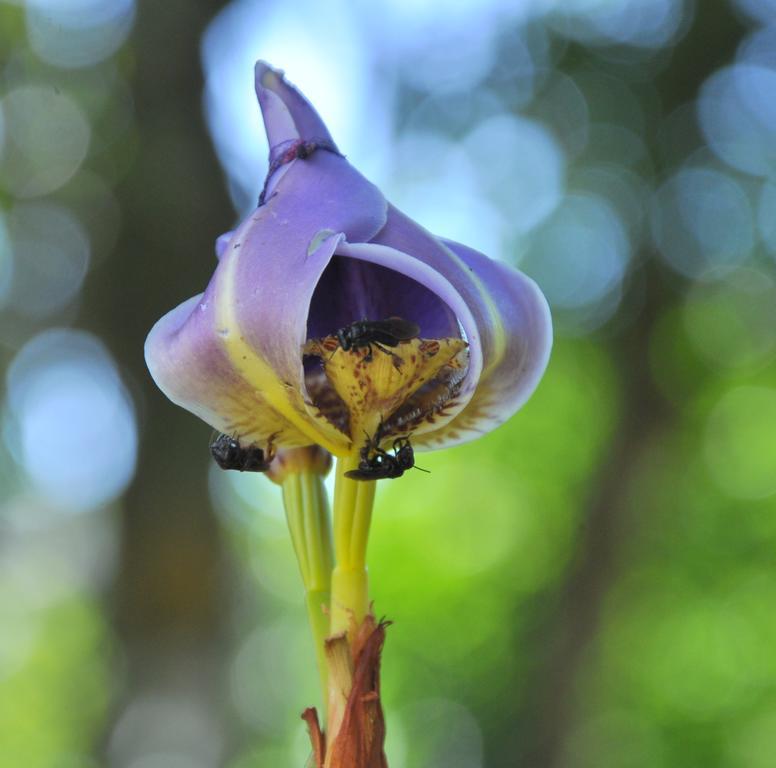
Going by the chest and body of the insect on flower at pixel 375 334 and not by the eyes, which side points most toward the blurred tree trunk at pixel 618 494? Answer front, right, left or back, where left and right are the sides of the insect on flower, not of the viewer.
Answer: right

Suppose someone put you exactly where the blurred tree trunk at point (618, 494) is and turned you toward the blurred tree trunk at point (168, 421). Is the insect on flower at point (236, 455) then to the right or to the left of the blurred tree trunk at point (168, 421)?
left

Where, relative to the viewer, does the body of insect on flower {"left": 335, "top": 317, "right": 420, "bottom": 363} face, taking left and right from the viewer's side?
facing to the left of the viewer

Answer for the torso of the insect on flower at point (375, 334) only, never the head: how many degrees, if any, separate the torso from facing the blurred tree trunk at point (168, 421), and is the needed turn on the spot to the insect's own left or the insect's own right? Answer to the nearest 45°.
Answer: approximately 90° to the insect's own right
